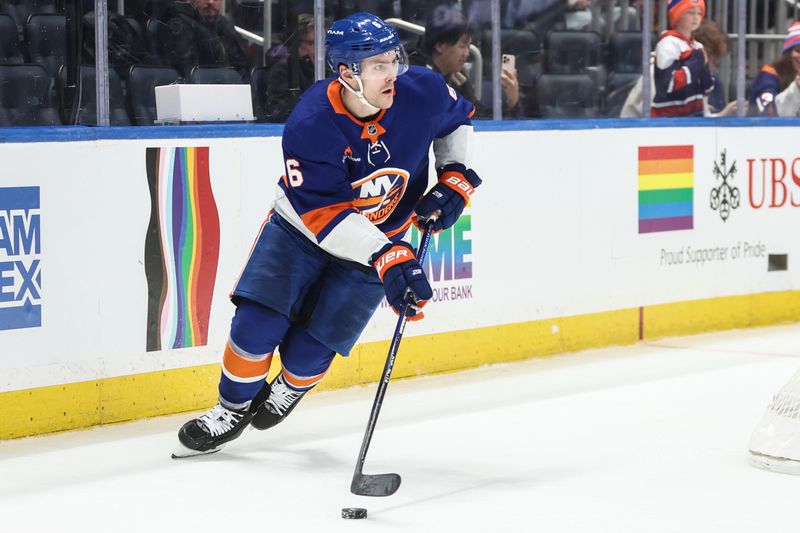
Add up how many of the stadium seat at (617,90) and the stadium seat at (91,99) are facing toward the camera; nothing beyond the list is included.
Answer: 2

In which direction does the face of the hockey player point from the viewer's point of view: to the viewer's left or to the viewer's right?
to the viewer's right

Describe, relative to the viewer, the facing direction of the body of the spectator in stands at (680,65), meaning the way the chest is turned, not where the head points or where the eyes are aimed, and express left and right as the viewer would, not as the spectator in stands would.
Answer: facing the viewer and to the right of the viewer

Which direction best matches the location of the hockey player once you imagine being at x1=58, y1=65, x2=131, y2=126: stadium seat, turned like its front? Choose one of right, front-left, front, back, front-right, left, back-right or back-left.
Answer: front-left

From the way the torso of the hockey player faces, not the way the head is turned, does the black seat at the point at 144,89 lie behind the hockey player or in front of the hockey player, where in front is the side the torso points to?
behind

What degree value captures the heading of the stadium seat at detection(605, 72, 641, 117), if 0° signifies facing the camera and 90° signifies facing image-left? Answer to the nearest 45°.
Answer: approximately 0°

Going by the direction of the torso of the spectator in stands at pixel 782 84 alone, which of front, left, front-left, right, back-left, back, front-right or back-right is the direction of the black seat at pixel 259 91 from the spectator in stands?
right

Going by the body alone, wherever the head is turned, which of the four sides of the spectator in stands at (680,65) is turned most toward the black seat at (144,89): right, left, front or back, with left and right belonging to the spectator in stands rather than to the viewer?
right
